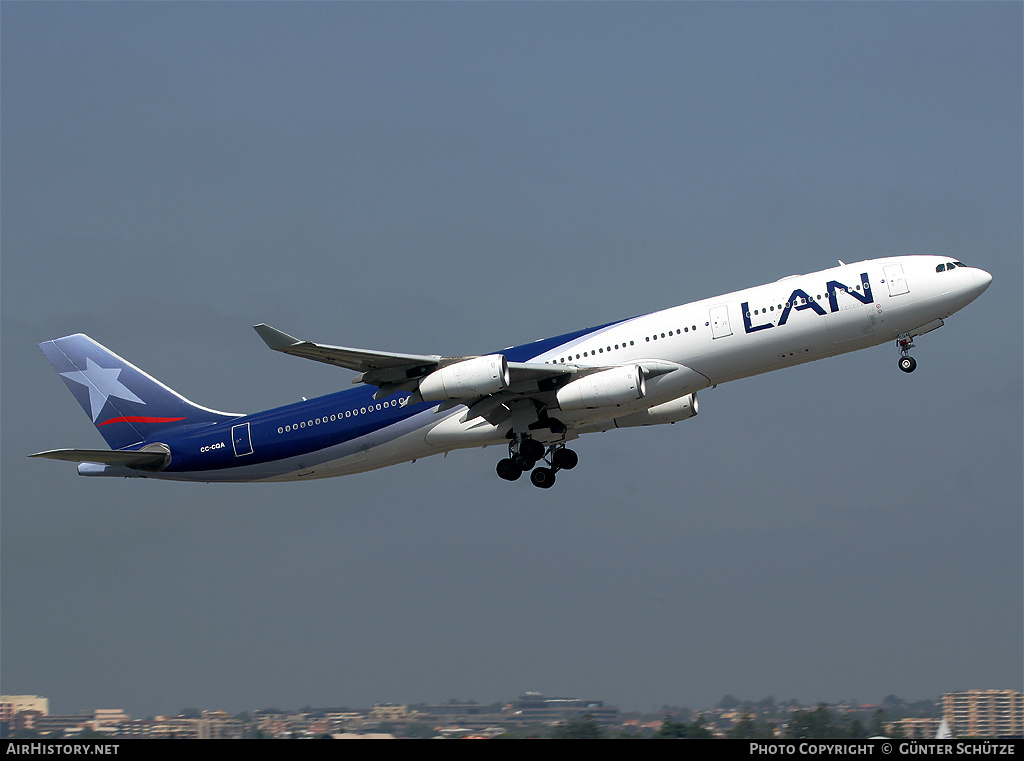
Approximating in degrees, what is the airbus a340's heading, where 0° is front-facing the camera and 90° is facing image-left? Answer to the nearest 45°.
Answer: approximately 270°

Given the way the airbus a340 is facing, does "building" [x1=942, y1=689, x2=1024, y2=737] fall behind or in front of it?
in front
